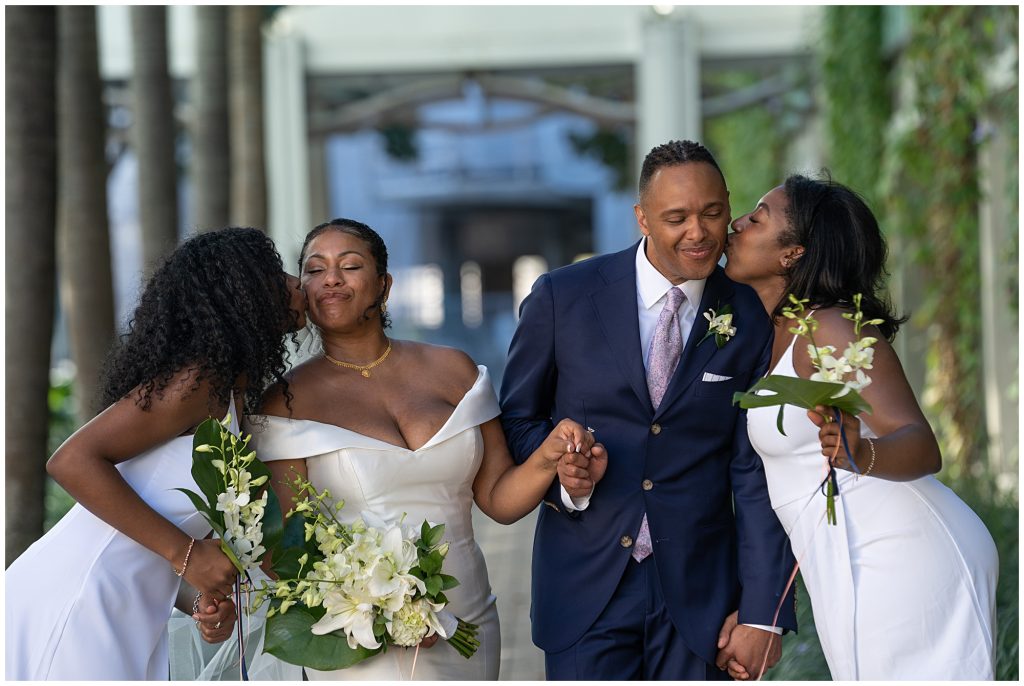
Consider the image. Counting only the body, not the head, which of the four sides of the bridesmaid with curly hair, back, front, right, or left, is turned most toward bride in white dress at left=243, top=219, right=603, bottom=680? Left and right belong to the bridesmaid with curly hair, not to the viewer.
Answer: front

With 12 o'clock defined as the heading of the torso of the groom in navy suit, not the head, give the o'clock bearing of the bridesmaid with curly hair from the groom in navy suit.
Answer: The bridesmaid with curly hair is roughly at 2 o'clock from the groom in navy suit.

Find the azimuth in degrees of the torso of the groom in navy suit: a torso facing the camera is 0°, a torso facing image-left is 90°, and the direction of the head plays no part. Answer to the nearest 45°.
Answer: approximately 0°

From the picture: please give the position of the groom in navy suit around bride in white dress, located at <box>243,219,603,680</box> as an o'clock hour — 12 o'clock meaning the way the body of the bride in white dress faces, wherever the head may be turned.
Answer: The groom in navy suit is roughly at 9 o'clock from the bride in white dress.

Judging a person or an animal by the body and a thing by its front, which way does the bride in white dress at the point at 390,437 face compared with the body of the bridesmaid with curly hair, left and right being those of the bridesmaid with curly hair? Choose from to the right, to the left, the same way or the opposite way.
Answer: to the right

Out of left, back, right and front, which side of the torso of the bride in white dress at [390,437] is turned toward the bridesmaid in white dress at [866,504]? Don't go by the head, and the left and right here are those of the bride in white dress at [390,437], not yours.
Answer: left

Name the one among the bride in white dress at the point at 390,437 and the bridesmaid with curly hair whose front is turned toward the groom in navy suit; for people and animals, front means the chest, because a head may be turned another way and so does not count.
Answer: the bridesmaid with curly hair

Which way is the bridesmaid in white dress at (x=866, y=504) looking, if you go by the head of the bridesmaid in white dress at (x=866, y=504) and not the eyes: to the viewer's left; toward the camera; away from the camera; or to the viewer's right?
to the viewer's left

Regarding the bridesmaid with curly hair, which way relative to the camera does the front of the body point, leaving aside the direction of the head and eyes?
to the viewer's right

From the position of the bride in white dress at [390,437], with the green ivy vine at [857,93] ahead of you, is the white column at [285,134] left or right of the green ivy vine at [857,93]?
left

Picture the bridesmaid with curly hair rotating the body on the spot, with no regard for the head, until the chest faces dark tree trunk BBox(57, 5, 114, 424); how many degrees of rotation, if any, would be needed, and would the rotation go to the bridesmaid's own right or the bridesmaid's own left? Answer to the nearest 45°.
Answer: approximately 90° to the bridesmaid's own left

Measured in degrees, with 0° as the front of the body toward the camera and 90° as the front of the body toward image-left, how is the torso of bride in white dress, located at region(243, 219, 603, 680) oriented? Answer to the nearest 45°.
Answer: approximately 0°
